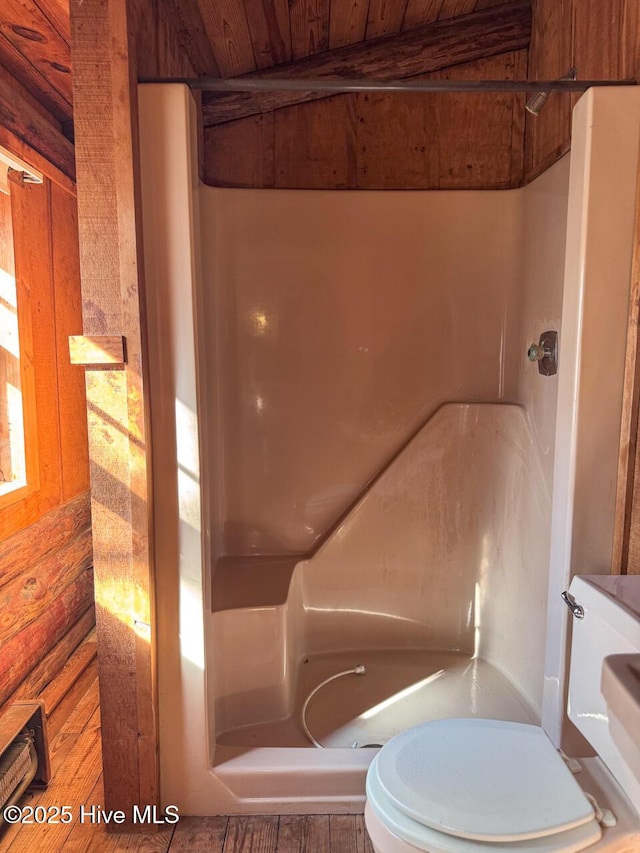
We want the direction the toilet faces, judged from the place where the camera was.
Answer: facing to the left of the viewer

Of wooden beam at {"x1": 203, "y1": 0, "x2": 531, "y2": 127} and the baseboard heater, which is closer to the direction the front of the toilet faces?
the baseboard heater

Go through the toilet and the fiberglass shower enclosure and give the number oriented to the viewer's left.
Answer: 1

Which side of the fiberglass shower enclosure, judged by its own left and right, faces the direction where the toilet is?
front

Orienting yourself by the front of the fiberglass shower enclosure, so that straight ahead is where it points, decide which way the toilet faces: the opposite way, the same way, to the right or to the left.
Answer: to the right

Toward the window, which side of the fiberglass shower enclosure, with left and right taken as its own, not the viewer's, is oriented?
right

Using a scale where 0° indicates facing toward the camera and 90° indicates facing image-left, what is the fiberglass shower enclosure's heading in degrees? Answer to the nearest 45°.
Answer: approximately 0°

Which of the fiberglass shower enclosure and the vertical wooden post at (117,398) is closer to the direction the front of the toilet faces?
the vertical wooden post
